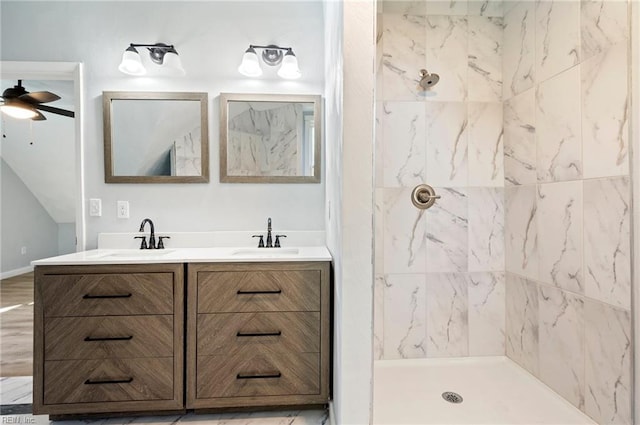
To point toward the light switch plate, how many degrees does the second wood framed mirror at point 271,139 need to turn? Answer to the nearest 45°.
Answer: approximately 90° to its right

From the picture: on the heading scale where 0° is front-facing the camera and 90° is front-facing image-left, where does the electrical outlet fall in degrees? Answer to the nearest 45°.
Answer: approximately 0°

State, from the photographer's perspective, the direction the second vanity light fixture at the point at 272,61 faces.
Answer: facing the viewer

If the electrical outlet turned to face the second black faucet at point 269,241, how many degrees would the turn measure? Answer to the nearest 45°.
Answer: approximately 45° to its left
